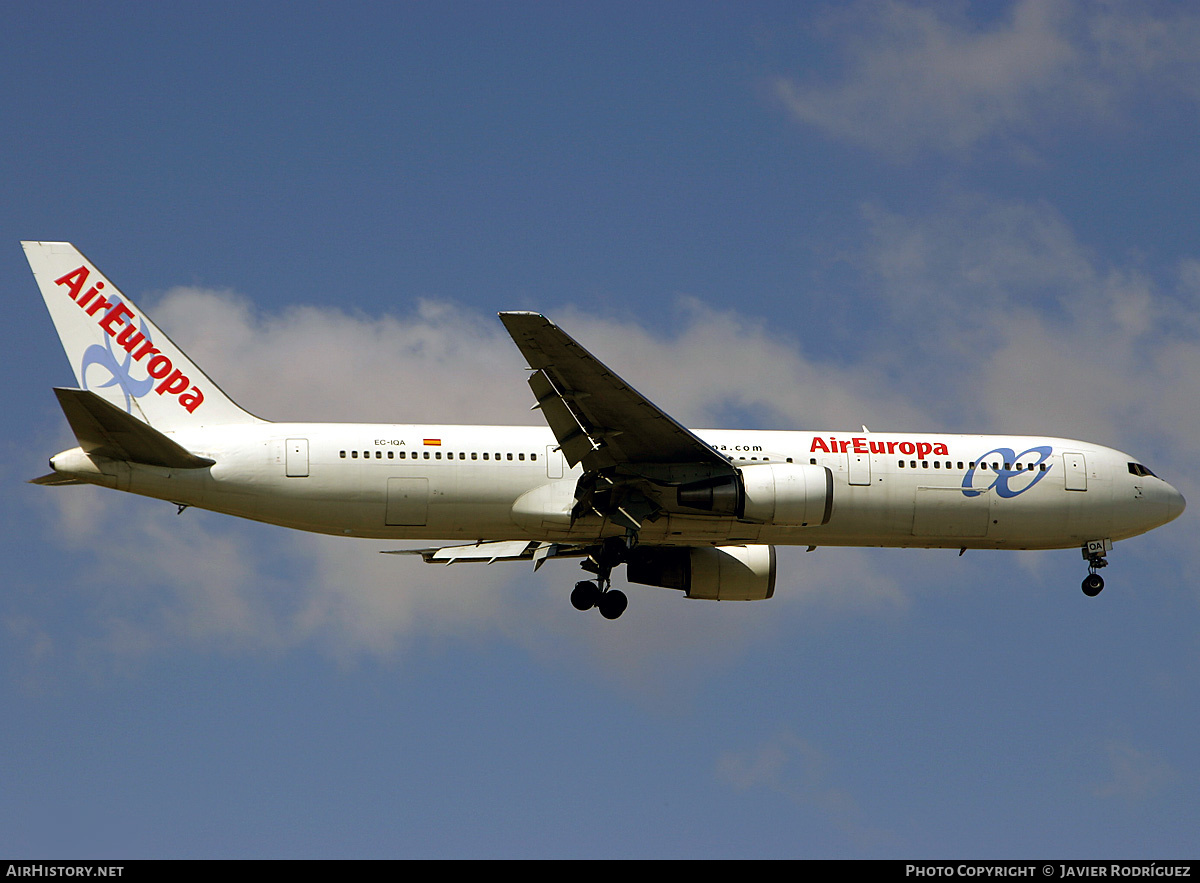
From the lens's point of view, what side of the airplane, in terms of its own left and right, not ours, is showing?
right
